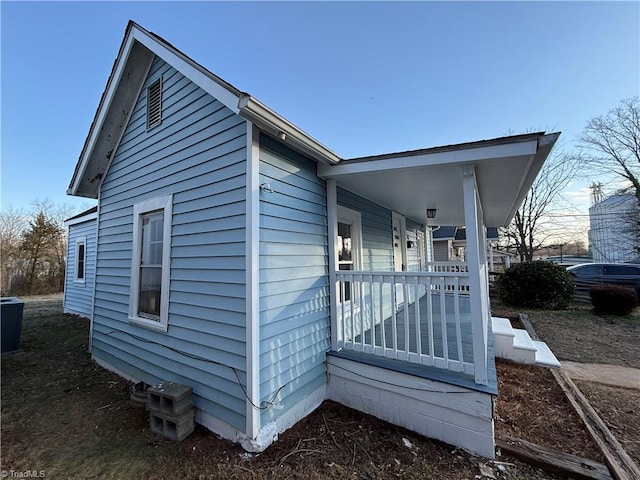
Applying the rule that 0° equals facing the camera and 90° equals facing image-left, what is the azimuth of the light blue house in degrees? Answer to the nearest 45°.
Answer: approximately 315°

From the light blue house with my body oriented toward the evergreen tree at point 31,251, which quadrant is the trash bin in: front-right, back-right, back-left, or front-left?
front-left

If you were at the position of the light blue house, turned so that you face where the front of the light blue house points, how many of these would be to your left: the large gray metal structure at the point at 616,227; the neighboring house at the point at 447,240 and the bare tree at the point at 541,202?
3

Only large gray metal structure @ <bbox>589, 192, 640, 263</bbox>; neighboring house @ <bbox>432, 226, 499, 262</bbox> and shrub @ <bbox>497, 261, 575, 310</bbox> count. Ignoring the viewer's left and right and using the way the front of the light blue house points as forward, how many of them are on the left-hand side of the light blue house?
3

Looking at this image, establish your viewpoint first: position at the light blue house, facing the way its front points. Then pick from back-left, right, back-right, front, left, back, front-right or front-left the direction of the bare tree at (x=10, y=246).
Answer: back

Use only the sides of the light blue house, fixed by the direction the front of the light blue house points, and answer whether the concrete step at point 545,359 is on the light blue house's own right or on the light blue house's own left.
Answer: on the light blue house's own left

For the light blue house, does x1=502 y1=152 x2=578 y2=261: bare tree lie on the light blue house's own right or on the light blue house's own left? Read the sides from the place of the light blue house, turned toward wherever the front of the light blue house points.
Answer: on the light blue house's own left

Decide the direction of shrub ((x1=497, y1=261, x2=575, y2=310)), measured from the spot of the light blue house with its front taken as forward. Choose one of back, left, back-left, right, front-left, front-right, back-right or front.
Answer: left

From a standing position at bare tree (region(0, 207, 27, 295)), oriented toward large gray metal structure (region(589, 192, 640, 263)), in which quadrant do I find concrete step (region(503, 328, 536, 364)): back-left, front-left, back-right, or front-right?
front-right

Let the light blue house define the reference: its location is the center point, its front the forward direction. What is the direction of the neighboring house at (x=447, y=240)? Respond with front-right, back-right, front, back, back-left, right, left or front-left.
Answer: left

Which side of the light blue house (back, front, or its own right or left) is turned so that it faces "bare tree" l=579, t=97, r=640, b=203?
left

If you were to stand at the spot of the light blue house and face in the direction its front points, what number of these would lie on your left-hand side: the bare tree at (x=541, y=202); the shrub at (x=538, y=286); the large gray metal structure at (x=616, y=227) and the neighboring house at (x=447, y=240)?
4

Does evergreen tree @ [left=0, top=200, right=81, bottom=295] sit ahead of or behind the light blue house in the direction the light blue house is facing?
behind

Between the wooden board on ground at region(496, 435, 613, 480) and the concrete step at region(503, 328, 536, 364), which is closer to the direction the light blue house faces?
the wooden board on ground
